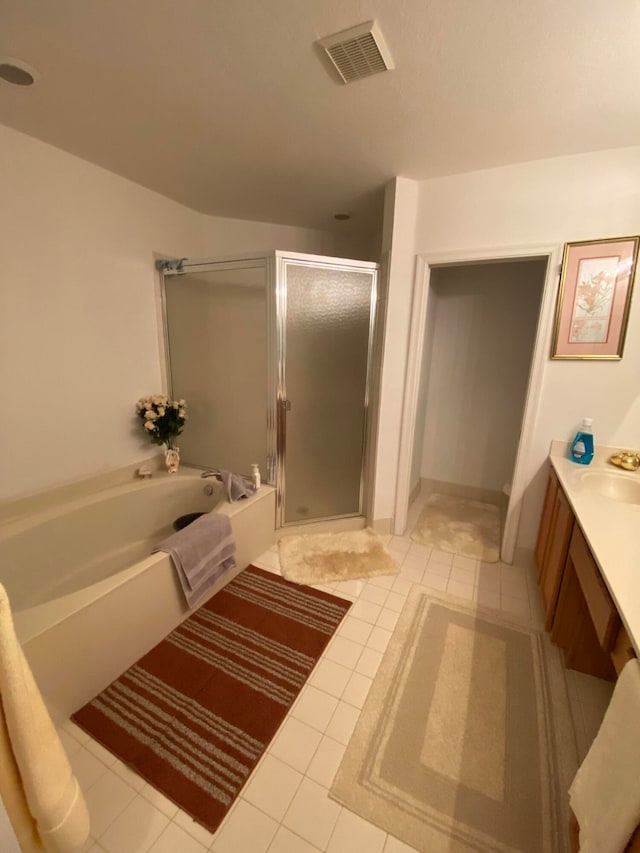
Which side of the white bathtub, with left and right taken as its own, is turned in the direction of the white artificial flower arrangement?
left

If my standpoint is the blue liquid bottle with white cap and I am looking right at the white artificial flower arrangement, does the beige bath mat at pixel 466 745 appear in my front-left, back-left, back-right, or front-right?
front-left

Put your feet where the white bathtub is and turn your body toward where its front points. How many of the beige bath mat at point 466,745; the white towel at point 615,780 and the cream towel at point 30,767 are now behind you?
0

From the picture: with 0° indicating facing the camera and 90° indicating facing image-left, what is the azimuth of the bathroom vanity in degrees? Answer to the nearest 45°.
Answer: approximately 90°

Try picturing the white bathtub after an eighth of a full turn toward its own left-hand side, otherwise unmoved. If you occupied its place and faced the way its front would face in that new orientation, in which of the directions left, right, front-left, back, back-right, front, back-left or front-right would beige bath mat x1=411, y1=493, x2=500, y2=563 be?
front

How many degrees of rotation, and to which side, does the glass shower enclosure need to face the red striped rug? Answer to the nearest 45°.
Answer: approximately 45° to its right

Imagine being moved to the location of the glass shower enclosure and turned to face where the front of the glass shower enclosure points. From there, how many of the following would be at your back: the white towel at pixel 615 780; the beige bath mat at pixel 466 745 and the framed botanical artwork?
0

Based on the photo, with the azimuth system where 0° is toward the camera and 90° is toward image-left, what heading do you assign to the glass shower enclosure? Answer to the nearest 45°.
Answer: approximately 315°

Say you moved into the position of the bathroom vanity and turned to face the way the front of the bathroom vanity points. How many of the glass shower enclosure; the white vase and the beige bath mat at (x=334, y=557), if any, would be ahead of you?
3

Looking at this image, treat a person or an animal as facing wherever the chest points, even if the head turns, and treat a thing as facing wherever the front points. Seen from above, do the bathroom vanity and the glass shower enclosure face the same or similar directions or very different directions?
very different directions

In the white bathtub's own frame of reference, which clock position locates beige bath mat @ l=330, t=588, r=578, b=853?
The beige bath mat is roughly at 12 o'clock from the white bathtub.

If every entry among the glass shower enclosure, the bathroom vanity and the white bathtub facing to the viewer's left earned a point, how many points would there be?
1

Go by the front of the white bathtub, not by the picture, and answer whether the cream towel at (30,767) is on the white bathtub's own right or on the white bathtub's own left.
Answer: on the white bathtub's own right

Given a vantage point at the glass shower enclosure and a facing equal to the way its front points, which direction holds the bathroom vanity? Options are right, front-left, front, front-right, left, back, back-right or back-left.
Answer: front

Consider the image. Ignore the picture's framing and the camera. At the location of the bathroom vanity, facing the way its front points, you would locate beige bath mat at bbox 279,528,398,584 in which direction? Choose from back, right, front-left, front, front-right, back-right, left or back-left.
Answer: front
